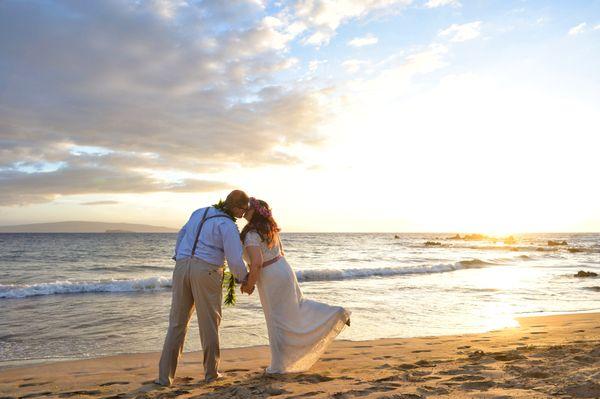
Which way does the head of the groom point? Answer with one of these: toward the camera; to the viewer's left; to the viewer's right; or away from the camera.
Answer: to the viewer's right

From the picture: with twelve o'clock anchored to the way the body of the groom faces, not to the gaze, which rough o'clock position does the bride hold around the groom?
The bride is roughly at 1 o'clock from the groom.

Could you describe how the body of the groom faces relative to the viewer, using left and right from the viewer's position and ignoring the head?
facing away from the viewer and to the right of the viewer

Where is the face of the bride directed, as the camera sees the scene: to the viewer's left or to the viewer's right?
to the viewer's left
